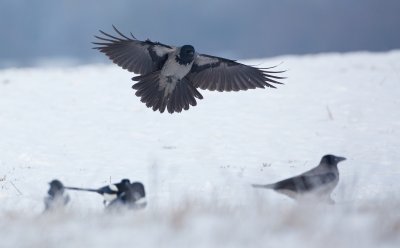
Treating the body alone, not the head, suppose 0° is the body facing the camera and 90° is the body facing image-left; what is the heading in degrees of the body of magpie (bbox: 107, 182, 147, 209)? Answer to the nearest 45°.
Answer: approximately 270°

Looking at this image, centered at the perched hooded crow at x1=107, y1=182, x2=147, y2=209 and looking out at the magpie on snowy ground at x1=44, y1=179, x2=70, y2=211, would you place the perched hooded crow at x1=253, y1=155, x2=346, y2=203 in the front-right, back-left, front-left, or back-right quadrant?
back-right

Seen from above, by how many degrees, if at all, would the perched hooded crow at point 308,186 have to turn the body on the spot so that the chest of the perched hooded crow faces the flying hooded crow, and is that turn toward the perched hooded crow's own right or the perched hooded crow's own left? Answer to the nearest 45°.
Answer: approximately 135° to the perched hooded crow's own left

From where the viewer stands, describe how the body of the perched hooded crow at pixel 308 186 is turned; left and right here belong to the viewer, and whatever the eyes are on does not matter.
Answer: facing to the right of the viewer

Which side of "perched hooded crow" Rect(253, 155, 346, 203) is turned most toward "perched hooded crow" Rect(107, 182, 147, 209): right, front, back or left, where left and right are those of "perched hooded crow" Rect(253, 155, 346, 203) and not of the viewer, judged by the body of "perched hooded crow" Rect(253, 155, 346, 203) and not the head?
back
